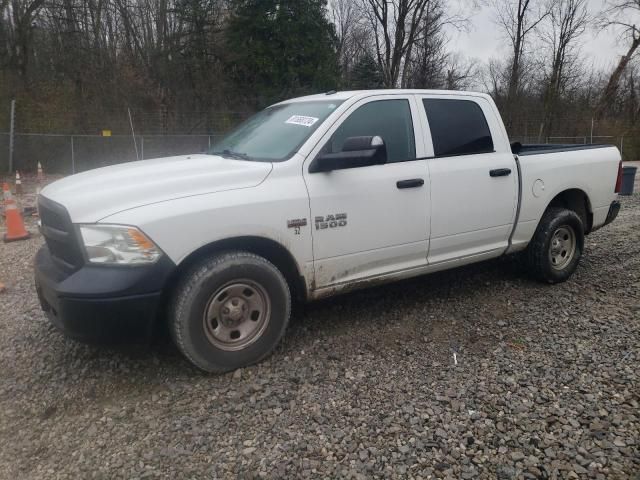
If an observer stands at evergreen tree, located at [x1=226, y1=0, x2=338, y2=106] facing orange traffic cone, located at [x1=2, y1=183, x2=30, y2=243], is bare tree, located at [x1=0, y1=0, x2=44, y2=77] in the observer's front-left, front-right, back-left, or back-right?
front-right

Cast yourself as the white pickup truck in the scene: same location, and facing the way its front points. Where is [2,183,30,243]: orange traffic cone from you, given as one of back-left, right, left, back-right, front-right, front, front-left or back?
right

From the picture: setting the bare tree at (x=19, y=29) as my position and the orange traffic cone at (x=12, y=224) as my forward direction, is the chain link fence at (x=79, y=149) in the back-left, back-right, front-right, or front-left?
front-left

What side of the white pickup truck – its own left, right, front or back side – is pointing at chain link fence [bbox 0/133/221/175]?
right

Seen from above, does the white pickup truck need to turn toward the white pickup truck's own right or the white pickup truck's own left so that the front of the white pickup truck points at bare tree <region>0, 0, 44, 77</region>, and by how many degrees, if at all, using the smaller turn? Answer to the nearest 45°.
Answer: approximately 90° to the white pickup truck's own right

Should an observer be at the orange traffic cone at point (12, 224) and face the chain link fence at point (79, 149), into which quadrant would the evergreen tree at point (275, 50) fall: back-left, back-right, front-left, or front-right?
front-right

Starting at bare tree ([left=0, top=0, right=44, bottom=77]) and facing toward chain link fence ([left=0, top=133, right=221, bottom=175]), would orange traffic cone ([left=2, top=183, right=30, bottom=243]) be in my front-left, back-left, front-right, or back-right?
front-right

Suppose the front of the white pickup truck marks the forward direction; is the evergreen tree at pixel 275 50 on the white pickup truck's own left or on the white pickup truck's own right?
on the white pickup truck's own right

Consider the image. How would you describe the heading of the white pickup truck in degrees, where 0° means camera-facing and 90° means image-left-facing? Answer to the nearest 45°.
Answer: approximately 45°
